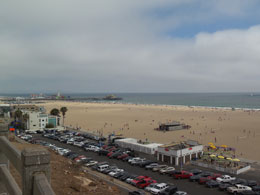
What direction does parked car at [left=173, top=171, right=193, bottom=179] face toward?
to the viewer's right

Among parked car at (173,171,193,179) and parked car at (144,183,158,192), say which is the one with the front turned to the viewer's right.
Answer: parked car at (173,171,193,179)

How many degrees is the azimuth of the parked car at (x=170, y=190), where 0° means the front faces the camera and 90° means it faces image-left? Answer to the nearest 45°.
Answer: approximately 45°

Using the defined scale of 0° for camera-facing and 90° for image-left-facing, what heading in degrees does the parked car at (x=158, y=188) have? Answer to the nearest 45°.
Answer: approximately 45°

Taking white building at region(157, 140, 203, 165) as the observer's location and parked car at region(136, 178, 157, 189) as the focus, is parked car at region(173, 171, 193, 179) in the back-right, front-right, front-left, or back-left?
front-left

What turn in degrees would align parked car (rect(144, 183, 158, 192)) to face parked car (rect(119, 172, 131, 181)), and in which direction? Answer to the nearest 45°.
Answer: approximately 90° to its right

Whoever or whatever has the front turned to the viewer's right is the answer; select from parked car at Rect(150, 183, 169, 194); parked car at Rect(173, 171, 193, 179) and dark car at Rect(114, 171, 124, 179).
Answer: parked car at Rect(173, 171, 193, 179)

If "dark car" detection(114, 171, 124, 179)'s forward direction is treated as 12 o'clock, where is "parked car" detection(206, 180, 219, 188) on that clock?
The parked car is roughly at 8 o'clock from the dark car.

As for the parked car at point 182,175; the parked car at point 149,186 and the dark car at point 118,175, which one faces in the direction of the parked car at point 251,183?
the parked car at point 182,175

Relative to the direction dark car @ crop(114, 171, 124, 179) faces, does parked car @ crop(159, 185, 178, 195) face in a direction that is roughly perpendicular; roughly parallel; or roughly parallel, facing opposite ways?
roughly parallel

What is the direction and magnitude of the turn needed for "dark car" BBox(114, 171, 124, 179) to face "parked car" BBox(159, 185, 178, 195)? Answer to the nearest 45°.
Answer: approximately 90° to its left

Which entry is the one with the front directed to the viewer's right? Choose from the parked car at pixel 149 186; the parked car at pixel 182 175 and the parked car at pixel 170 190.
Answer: the parked car at pixel 182 175

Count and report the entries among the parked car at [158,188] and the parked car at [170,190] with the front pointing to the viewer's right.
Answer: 0
